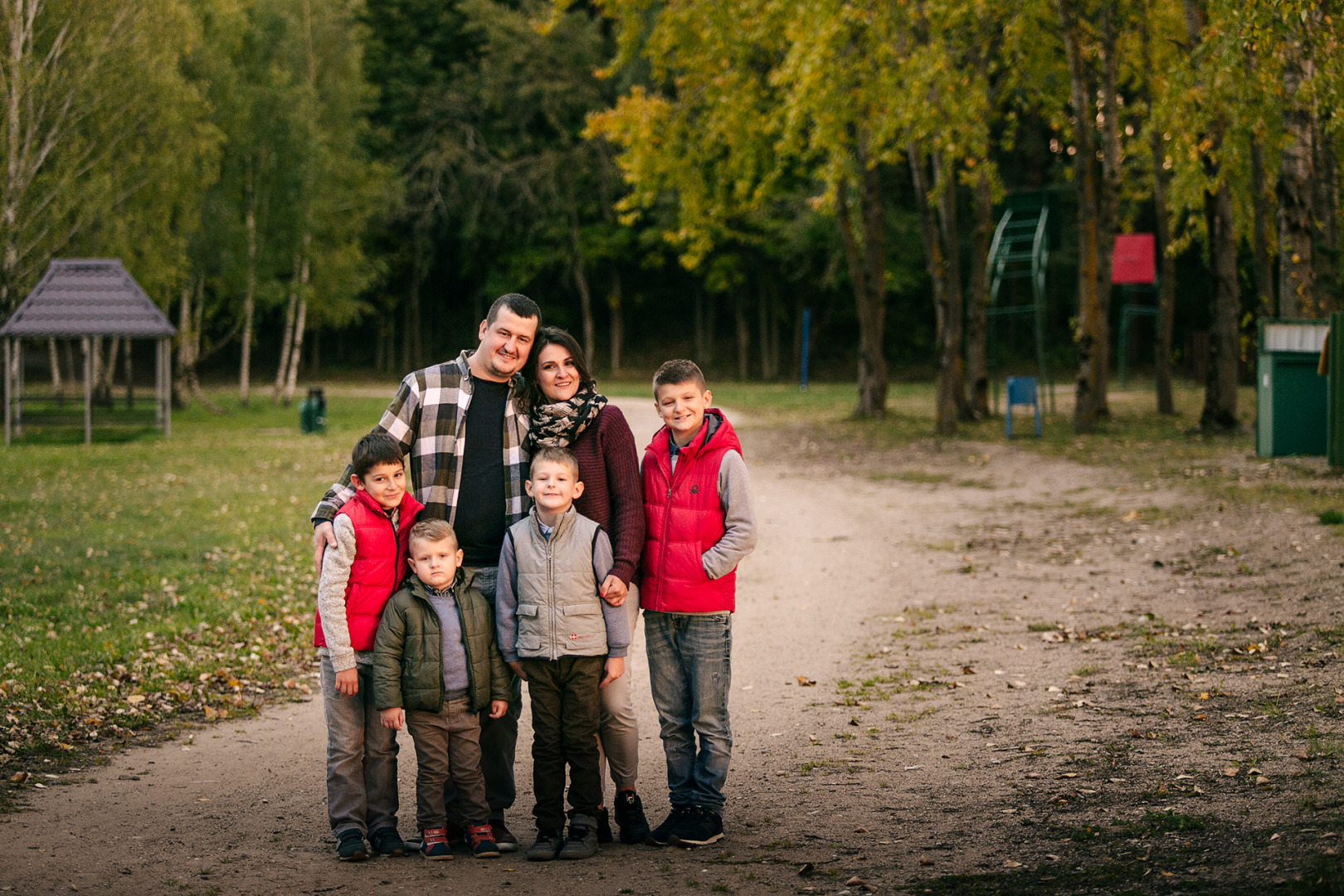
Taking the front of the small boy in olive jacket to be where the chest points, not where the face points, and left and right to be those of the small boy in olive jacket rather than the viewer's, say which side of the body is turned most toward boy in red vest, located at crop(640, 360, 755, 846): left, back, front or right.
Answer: left

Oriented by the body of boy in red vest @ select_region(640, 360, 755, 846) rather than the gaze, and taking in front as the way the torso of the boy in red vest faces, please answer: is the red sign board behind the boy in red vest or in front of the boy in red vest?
behind

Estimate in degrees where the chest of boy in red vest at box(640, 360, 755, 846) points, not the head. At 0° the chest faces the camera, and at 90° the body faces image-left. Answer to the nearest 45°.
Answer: approximately 45°

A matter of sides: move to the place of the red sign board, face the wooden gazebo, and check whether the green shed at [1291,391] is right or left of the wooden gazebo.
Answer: left

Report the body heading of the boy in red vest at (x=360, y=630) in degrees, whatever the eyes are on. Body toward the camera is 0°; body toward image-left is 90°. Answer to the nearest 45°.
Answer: approximately 315°
